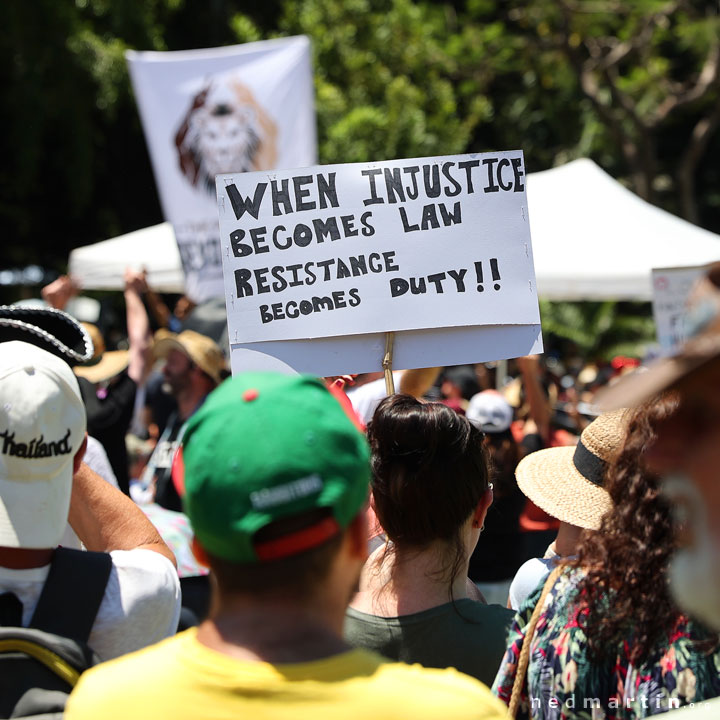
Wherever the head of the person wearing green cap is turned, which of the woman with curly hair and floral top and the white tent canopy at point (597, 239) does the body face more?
the white tent canopy

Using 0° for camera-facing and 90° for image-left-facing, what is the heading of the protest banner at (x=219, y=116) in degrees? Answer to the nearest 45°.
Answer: approximately 0°

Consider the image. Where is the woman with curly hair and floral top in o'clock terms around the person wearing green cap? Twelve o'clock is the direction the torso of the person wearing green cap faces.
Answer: The woman with curly hair and floral top is roughly at 2 o'clock from the person wearing green cap.

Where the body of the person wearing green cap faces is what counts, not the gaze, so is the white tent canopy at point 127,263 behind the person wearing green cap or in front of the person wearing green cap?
in front

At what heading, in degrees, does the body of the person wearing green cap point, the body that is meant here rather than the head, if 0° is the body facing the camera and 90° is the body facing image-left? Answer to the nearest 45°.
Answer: approximately 180°

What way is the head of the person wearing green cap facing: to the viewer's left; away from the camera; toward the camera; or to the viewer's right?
away from the camera

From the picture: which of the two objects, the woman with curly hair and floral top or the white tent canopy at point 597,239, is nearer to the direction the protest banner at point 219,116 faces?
the woman with curly hair and floral top
